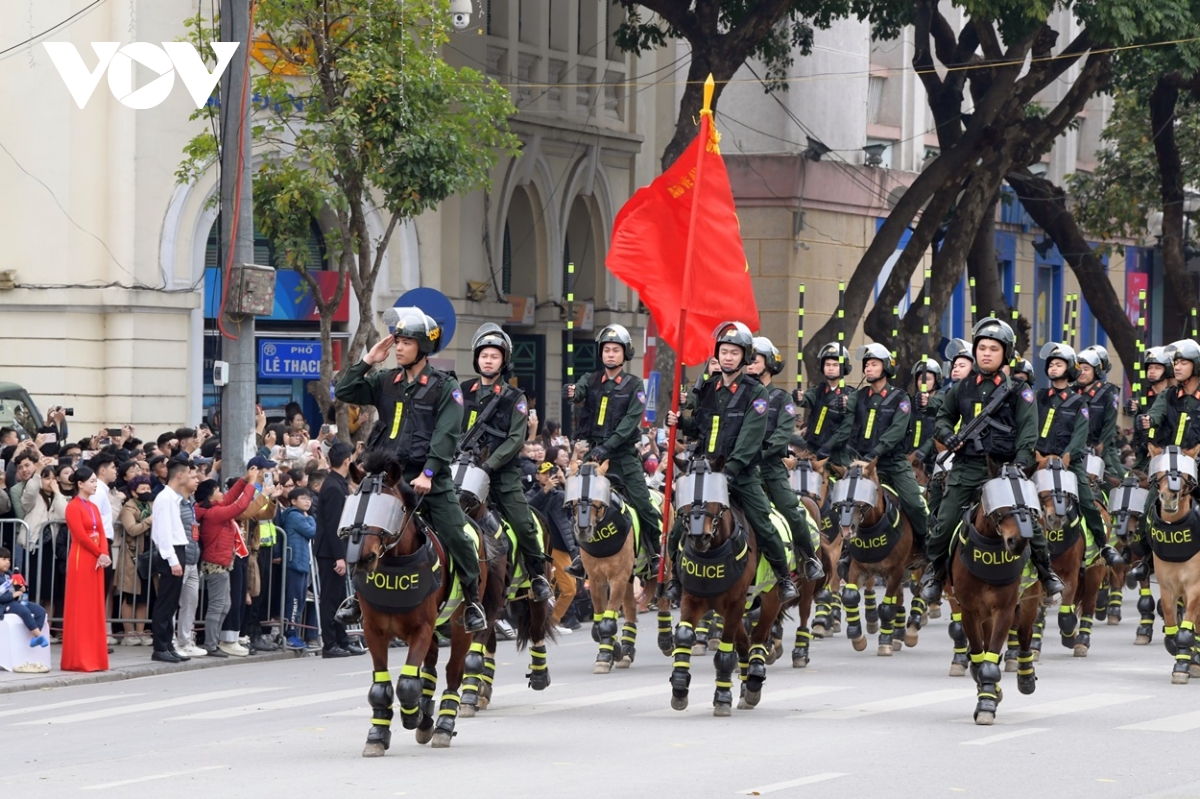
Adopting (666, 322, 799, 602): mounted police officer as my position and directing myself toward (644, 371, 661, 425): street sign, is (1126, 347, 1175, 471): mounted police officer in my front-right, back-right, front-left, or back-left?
front-right

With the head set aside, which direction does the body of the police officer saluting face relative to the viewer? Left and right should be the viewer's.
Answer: facing the viewer and to the left of the viewer

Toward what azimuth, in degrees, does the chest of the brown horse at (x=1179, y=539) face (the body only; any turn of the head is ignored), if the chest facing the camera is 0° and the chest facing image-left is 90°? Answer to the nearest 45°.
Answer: approximately 0°

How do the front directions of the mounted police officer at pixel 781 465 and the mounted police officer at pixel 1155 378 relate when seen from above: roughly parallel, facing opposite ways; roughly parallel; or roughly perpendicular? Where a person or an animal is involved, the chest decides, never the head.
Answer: roughly parallel

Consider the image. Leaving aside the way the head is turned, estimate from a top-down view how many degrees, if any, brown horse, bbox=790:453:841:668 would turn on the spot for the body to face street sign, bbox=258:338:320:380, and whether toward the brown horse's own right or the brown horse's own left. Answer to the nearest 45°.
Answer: approximately 90° to the brown horse's own right

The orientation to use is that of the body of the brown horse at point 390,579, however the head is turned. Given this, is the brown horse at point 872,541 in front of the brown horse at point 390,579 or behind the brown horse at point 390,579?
behind

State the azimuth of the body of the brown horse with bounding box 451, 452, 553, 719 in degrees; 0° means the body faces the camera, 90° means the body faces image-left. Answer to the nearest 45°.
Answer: approximately 45°

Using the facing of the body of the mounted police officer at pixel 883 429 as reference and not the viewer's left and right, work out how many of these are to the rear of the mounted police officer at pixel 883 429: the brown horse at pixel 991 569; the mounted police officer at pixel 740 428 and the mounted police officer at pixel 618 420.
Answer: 0

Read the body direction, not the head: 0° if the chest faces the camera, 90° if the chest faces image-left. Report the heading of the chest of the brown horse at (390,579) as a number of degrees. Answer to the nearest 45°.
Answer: approximately 45°

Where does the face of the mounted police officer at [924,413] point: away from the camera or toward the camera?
toward the camera

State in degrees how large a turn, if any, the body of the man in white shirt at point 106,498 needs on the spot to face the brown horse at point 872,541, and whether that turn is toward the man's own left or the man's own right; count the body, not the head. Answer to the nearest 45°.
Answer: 0° — they already face it

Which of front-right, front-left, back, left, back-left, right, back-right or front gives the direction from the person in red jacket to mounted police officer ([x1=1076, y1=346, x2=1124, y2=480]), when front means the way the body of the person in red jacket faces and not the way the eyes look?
front

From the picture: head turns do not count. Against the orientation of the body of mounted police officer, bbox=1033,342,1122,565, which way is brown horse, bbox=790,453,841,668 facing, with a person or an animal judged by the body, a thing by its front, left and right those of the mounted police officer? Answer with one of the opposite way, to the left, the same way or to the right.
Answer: the same way

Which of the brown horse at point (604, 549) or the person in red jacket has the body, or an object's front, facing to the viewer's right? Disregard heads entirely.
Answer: the person in red jacket

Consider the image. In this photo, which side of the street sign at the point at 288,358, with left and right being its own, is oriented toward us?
front

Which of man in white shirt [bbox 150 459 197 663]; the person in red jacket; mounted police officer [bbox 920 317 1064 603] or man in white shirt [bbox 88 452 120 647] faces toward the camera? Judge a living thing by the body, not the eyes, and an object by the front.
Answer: the mounted police officer

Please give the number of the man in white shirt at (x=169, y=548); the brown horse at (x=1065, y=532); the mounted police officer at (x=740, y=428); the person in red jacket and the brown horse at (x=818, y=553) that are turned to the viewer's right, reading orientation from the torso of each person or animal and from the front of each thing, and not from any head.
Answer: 2

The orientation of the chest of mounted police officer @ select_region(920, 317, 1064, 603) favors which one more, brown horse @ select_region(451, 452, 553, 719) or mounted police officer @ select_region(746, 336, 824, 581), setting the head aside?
the brown horse

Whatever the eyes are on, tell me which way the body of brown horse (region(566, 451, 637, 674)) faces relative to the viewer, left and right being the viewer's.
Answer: facing the viewer

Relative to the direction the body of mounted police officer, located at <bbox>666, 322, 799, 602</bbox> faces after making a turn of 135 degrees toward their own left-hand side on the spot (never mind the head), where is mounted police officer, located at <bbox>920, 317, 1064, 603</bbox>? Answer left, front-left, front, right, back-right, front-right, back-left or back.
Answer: front

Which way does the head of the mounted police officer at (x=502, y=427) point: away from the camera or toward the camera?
toward the camera
